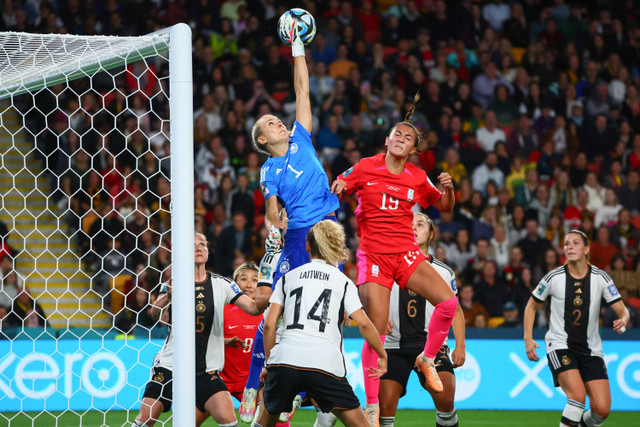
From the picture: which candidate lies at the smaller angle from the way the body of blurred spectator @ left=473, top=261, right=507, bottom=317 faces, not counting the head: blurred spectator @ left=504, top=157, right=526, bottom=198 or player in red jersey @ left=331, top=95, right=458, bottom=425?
the player in red jersey

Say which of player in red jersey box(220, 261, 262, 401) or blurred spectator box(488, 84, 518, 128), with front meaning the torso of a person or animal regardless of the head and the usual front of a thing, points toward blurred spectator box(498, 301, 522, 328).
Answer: blurred spectator box(488, 84, 518, 128)

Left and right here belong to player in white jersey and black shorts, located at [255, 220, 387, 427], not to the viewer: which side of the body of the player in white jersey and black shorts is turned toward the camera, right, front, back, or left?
back

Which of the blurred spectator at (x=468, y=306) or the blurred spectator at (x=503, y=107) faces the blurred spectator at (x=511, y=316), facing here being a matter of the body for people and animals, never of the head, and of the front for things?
the blurred spectator at (x=503, y=107)

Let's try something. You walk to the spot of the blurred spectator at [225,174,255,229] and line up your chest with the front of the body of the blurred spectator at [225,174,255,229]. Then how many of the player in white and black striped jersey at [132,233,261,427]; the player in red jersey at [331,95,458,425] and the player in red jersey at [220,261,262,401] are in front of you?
3

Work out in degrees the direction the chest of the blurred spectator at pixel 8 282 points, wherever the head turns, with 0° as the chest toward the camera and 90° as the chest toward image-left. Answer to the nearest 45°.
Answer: approximately 0°

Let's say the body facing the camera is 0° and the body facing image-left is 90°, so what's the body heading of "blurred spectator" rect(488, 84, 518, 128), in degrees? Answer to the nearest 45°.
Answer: approximately 0°

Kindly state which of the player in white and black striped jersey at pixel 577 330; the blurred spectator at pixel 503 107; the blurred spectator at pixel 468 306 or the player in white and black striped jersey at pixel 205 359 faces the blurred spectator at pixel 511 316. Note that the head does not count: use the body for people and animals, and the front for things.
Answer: the blurred spectator at pixel 503 107

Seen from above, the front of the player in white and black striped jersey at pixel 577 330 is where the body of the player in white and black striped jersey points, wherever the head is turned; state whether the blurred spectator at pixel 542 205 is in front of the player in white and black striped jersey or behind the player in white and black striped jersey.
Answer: behind

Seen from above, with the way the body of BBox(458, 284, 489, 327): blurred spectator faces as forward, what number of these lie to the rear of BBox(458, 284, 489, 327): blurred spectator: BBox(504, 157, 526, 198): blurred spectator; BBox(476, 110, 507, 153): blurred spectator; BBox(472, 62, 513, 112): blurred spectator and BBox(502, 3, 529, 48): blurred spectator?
4

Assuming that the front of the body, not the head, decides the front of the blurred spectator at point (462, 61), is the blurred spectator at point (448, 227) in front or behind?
in front

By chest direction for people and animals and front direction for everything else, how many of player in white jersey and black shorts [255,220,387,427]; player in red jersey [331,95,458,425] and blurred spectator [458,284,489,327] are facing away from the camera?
1

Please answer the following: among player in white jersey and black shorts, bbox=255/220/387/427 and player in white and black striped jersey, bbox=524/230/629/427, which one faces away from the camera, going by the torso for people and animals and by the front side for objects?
player in white jersey and black shorts, bbox=255/220/387/427

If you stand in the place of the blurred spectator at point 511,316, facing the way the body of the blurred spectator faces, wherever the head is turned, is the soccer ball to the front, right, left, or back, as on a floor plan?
front

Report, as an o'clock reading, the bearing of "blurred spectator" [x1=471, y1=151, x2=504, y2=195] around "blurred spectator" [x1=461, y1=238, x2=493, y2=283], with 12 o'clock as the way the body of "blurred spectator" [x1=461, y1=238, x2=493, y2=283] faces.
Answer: "blurred spectator" [x1=471, y1=151, x2=504, y2=195] is roughly at 6 o'clock from "blurred spectator" [x1=461, y1=238, x2=493, y2=283].
